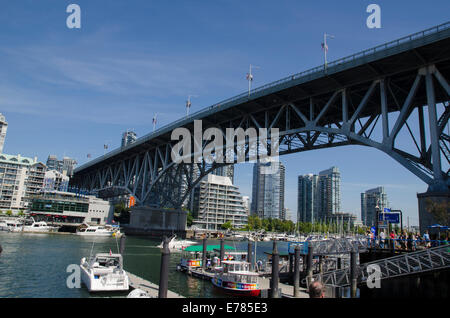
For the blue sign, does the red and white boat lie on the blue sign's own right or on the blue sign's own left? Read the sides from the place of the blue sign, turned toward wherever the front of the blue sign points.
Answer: on the blue sign's own right

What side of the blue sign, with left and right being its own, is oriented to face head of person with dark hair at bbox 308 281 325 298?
front

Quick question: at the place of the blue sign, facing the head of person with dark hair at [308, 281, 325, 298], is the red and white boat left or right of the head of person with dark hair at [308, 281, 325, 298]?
right

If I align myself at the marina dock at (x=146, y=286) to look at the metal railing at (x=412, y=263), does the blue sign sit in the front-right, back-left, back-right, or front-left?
front-left

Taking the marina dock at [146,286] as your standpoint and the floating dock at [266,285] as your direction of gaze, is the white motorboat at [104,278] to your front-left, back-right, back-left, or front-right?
back-left

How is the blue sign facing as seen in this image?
toward the camera

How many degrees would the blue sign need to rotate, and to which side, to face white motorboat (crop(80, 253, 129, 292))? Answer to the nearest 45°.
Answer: approximately 45° to its right

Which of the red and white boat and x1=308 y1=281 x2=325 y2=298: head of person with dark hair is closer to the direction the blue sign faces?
the head of person with dark hair

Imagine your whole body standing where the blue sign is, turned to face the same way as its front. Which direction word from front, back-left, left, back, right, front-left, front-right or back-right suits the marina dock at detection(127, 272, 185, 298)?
front-right

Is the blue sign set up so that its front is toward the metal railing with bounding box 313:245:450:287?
yes
